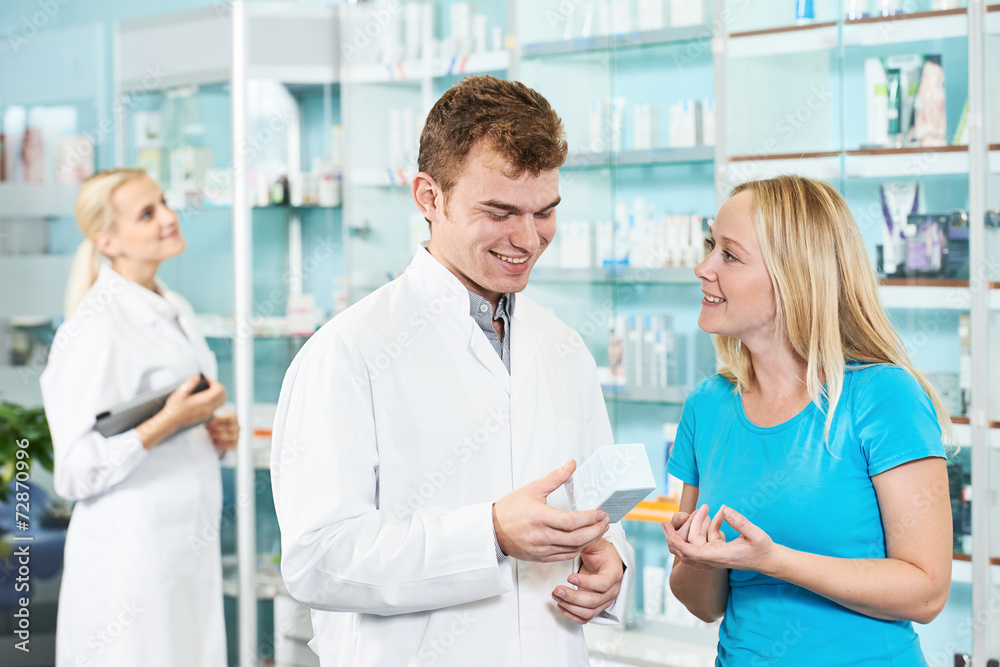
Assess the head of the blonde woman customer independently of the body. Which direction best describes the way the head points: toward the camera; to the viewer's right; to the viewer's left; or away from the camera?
to the viewer's left

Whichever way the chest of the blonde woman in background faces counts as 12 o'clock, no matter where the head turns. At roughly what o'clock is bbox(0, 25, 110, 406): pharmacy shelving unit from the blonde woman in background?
The pharmacy shelving unit is roughly at 7 o'clock from the blonde woman in background.

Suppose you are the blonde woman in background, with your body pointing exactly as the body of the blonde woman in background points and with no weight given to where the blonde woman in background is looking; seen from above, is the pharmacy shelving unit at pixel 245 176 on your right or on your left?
on your left

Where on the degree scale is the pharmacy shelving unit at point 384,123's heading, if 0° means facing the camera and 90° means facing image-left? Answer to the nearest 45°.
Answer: approximately 0°

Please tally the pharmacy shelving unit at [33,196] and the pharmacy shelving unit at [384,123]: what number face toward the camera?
2

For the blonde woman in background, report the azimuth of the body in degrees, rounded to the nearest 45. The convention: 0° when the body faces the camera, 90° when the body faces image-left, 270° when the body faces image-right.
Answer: approximately 315°

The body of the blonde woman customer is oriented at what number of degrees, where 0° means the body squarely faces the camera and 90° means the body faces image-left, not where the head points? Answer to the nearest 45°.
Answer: approximately 45°
